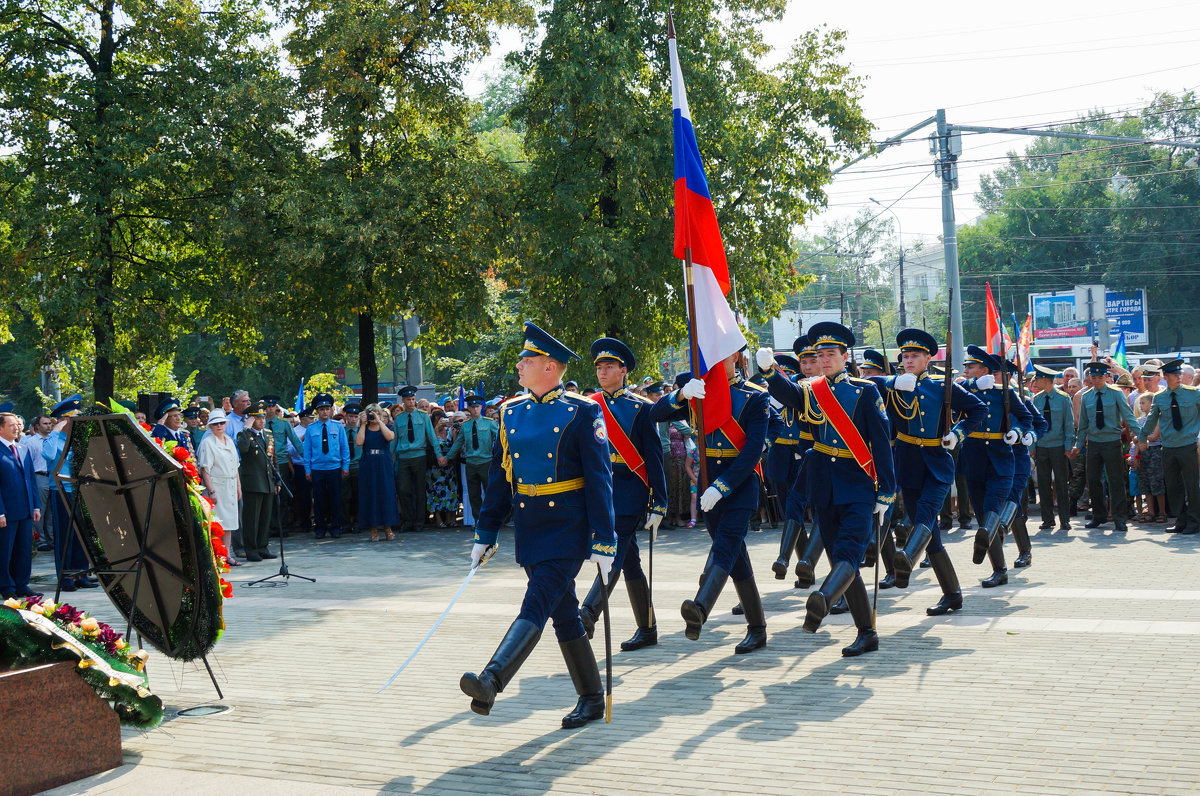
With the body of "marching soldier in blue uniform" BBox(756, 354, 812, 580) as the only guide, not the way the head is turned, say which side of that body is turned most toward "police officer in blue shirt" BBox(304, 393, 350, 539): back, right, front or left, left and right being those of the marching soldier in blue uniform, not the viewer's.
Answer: right

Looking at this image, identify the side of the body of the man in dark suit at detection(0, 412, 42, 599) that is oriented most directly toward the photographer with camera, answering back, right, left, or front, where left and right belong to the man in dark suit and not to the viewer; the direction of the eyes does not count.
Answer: left

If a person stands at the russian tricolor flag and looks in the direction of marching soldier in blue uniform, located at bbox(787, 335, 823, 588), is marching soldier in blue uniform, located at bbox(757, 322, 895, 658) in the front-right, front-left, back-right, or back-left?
front-right

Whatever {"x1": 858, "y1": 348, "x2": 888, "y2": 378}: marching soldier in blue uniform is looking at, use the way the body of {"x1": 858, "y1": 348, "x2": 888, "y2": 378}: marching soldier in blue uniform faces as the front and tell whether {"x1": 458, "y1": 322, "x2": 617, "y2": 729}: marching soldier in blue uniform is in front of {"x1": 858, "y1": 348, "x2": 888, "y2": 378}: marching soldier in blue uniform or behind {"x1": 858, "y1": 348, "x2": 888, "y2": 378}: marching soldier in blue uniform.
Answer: in front

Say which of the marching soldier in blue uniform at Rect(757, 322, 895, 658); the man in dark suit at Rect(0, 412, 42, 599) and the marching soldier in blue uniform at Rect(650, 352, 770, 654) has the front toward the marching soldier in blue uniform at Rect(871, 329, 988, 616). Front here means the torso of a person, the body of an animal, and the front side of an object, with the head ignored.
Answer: the man in dark suit

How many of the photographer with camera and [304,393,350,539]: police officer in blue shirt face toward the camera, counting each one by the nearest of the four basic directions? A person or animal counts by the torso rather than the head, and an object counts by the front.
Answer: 2

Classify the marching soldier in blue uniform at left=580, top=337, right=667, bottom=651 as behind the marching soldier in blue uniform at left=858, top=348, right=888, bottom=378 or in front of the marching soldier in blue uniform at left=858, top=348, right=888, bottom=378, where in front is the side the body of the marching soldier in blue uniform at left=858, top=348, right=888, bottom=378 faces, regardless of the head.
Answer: in front

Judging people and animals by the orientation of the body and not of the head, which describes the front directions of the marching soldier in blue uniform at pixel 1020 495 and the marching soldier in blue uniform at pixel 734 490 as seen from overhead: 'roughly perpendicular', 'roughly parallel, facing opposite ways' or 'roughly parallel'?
roughly parallel

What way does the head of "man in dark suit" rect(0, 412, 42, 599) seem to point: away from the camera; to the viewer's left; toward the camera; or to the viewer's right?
to the viewer's right

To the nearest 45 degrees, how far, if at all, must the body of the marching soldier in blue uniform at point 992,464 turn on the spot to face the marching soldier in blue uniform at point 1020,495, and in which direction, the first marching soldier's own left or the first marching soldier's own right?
approximately 135° to the first marching soldier's own right

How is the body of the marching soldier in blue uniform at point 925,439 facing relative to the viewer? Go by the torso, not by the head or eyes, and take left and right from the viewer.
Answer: facing the viewer and to the left of the viewer

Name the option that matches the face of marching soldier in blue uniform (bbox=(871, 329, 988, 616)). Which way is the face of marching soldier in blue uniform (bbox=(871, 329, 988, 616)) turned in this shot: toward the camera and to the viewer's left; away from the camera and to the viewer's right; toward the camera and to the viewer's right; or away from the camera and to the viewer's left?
toward the camera and to the viewer's left

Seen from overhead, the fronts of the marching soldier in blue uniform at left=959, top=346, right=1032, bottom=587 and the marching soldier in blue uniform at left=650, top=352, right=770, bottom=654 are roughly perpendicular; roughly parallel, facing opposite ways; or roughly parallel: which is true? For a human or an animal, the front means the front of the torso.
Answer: roughly parallel

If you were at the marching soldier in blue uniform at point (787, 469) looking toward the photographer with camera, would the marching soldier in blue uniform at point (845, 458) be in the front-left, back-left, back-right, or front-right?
back-left
